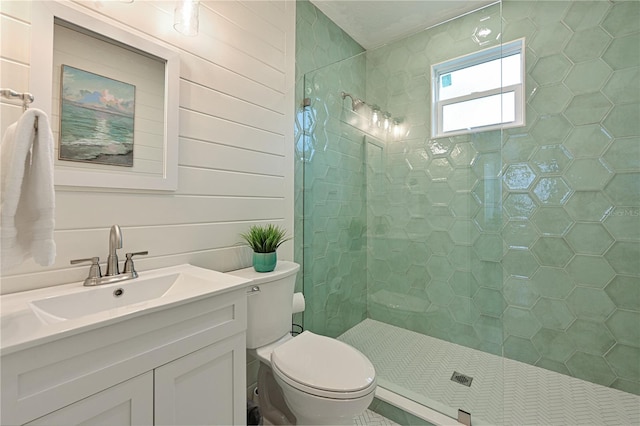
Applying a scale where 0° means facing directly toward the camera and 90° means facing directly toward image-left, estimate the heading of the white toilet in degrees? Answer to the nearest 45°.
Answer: approximately 315°

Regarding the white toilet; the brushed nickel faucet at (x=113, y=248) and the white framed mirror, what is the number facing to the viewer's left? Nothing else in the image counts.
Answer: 0

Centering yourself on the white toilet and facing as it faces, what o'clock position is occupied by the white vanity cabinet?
The white vanity cabinet is roughly at 3 o'clock from the white toilet.

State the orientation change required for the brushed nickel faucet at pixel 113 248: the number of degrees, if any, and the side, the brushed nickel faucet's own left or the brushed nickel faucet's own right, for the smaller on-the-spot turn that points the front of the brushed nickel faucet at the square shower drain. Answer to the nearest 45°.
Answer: approximately 45° to the brushed nickel faucet's own left

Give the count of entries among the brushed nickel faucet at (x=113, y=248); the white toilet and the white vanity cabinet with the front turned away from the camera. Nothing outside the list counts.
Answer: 0

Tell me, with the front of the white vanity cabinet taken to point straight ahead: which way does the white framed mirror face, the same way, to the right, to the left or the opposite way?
the same way

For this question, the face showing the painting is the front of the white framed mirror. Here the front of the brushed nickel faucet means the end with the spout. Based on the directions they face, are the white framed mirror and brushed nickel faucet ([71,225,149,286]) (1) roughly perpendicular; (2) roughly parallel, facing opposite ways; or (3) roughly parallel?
roughly parallel

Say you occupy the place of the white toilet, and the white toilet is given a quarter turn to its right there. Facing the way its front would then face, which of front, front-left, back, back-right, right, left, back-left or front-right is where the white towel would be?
front

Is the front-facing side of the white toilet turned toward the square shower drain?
no

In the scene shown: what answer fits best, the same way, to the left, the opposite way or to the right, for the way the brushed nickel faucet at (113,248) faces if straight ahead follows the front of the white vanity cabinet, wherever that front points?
the same way

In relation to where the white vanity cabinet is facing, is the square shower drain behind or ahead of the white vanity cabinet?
ahead

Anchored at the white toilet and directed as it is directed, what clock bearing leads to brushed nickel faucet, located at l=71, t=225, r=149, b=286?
The brushed nickel faucet is roughly at 4 o'clock from the white toilet.

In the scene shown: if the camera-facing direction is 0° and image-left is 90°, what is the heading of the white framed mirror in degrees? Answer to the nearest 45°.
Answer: approximately 315°

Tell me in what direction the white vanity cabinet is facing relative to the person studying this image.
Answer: facing the viewer and to the right of the viewer

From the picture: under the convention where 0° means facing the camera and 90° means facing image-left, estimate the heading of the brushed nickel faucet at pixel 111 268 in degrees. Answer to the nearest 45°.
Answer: approximately 315°
